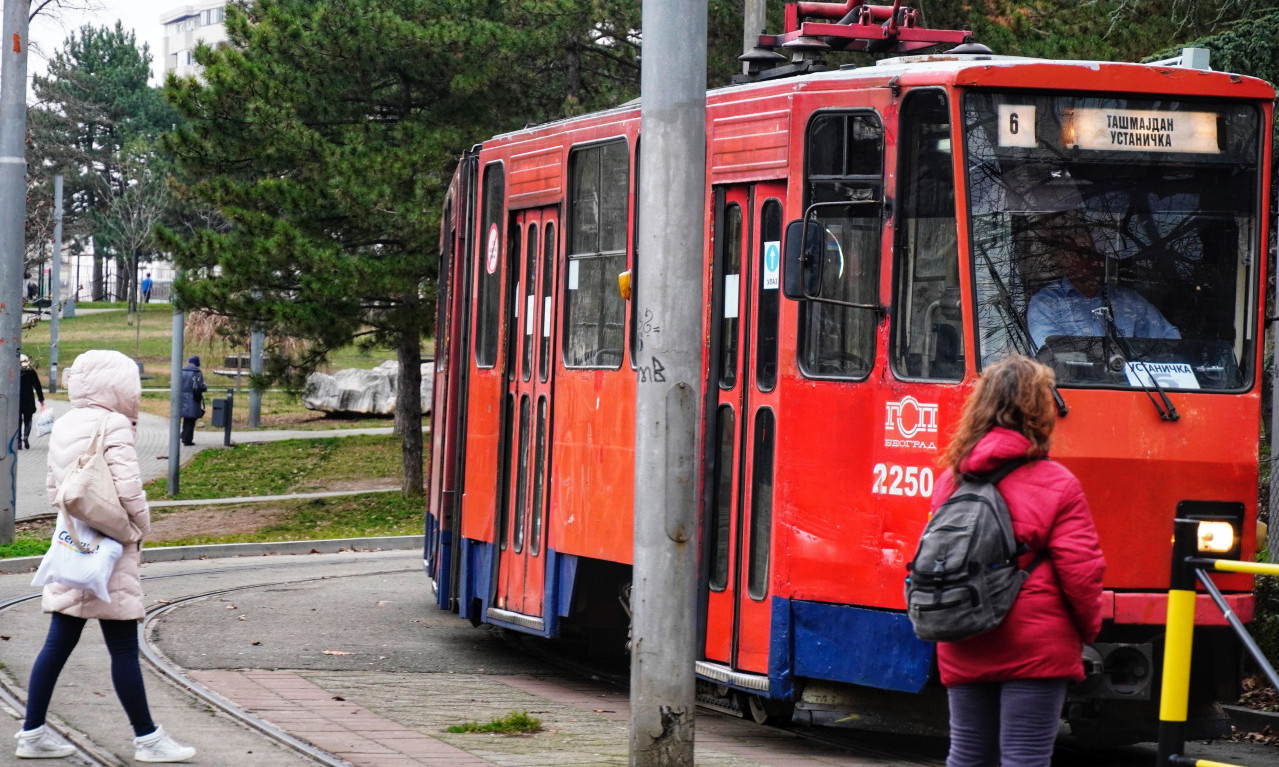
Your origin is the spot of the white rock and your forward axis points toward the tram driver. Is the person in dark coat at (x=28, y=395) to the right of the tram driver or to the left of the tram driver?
right

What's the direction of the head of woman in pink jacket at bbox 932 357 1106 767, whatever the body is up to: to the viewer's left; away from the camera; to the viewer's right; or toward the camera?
away from the camera

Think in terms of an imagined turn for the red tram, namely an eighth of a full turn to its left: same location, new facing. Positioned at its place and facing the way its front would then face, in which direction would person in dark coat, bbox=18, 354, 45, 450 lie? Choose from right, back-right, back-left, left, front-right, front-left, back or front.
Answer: back-left

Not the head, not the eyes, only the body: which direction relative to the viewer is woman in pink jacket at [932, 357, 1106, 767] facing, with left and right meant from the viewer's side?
facing away from the viewer and to the right of the viewer

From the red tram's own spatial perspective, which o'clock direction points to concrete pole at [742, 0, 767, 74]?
The concrete pole is roughly at 7 o'clock from the red tram.

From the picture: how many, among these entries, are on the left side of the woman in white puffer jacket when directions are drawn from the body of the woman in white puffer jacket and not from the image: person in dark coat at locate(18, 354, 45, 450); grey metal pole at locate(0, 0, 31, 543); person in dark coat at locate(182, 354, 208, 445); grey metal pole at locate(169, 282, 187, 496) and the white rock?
5

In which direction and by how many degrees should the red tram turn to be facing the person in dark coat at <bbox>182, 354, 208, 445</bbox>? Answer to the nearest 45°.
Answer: approximately 180°

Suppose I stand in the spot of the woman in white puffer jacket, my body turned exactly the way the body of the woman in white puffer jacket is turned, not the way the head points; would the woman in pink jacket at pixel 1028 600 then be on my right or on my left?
on my right

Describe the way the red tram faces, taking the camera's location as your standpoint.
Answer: facing the viewer and to the right of the viewer
